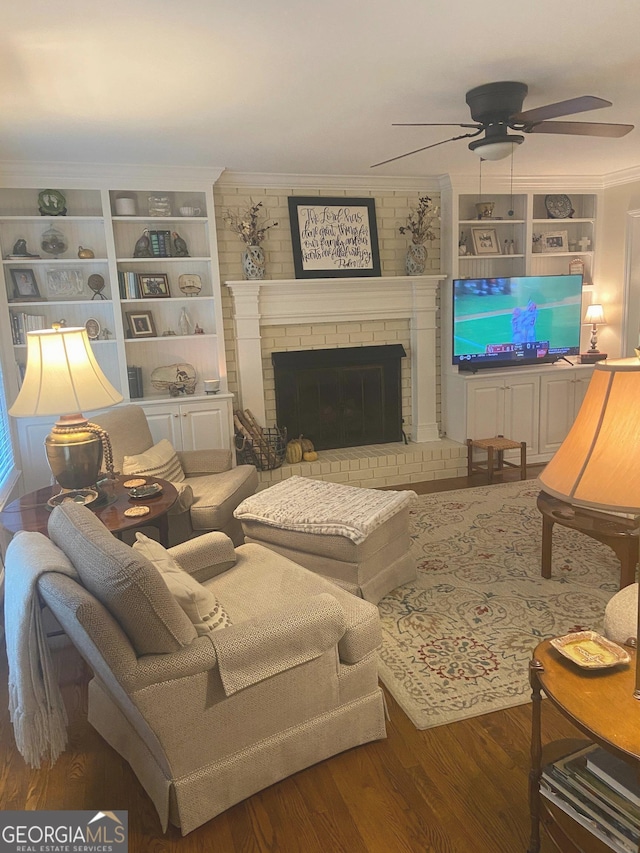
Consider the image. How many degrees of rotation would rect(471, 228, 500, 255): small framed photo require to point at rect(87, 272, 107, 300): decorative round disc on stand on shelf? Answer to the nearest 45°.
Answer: approximately 45° to its right

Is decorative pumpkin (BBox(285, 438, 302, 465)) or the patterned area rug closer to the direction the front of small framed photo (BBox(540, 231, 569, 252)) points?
the patterned area rug

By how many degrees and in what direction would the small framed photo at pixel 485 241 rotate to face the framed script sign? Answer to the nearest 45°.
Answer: approximately 45° to its right

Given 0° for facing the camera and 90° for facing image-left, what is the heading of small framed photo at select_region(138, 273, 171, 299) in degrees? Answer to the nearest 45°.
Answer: approximately 0°

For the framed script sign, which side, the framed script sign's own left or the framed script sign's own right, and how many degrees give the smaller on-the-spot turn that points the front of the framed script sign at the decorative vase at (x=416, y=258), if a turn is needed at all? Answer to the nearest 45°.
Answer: approximately 90° to the framed script sign's own left

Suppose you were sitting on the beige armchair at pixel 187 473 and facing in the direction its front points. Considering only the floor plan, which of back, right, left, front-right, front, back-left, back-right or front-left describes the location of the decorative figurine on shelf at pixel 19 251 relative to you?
back

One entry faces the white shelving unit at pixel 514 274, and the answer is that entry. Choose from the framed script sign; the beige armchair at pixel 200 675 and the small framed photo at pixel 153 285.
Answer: the beige armchair
